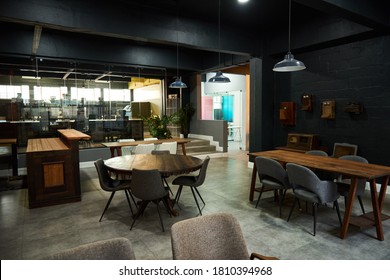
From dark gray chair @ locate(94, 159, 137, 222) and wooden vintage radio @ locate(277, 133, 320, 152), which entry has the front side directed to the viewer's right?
the dark gray chair

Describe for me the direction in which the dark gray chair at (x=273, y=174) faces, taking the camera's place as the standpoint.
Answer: facing away from the viewer and to the right of the viewer

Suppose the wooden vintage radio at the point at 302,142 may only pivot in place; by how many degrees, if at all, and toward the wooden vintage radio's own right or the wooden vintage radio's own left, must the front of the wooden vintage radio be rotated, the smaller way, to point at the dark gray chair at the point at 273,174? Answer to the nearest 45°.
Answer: approximately 45° to the wooden vintage radio's own left

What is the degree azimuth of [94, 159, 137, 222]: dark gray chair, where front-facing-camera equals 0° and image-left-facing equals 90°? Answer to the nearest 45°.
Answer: approximately 270°

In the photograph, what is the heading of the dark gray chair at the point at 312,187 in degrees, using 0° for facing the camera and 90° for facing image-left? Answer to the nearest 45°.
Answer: approximately 225°

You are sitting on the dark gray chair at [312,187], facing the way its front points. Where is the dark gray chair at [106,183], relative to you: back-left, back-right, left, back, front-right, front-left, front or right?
back-left

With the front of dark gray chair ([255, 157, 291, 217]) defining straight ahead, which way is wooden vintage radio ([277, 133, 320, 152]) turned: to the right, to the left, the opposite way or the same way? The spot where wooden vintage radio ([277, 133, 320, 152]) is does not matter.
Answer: the opposite way

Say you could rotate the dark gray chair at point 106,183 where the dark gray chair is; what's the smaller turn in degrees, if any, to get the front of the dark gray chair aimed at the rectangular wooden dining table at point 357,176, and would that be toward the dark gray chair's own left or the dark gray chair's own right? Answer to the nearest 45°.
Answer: approximately 45° to the dark gray chair's own right

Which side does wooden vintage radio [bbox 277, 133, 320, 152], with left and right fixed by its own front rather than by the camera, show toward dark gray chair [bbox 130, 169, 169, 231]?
front

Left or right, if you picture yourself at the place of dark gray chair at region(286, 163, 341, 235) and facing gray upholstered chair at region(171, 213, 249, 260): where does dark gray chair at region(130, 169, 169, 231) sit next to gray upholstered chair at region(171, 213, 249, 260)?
right

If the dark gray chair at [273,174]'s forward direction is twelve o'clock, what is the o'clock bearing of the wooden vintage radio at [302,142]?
The wooden vintage radio is roughly at 11 o'clock from the dark gray chair.

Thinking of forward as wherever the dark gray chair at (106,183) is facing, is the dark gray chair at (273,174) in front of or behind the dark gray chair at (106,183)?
in front

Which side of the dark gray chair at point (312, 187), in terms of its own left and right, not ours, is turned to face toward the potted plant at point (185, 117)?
left

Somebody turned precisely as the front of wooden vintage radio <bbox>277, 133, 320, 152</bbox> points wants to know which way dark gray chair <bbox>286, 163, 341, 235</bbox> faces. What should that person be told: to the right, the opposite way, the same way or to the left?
the opposite way
